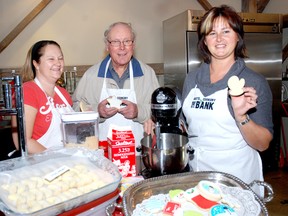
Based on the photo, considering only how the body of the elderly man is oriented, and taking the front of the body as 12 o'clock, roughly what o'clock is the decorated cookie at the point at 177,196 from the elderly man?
The decorated cookie is roughly at 12 o'clock from the elderly man.

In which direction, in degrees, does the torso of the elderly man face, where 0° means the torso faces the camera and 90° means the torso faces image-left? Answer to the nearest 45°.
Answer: approximately 0°

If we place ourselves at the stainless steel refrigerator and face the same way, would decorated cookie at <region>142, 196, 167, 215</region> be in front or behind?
in front

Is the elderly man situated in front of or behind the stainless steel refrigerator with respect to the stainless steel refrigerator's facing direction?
in front

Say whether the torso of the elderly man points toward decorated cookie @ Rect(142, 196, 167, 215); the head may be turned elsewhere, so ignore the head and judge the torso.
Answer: yes

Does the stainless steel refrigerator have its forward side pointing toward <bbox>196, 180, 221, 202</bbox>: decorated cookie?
yes

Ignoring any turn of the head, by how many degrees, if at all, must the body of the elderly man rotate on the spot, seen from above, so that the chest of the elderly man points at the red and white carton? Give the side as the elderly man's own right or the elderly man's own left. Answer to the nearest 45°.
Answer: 0° — they already face it

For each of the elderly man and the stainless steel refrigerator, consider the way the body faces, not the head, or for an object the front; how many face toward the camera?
2

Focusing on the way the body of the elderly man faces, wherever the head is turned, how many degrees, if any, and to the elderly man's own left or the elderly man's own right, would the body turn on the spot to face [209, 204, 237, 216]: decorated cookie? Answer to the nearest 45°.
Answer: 0° — they already face it

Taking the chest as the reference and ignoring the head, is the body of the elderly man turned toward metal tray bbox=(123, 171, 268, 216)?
yes

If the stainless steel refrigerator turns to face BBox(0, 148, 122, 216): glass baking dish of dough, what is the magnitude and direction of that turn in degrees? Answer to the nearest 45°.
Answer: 0° — it already faces it
